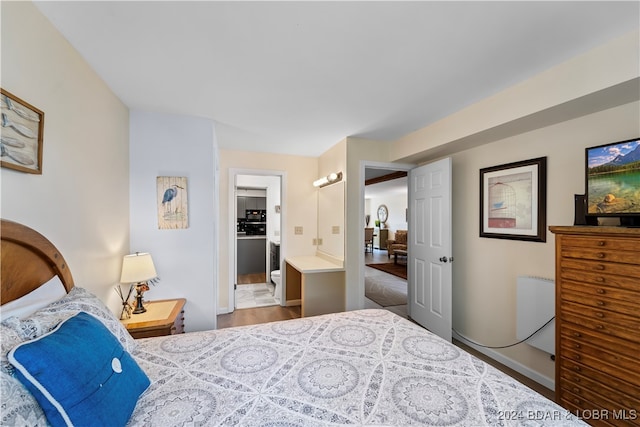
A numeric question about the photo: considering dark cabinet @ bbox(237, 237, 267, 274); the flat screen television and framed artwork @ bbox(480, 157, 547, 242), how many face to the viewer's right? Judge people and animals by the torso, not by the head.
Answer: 0

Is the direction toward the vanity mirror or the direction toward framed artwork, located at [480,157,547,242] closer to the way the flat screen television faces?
the vanity mirror

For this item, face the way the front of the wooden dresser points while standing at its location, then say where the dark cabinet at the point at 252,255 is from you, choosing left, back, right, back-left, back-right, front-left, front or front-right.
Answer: front-right

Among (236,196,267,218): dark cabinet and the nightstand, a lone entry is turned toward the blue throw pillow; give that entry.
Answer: the dark cabinet

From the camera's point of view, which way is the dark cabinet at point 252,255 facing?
toward the camera

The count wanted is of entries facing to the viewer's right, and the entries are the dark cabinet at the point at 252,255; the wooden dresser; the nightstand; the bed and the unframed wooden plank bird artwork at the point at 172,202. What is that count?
2

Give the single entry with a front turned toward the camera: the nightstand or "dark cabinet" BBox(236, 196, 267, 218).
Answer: the dark cabinet

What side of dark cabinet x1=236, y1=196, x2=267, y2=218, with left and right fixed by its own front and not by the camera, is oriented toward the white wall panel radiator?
front

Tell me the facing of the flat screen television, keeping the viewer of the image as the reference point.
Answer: facing the viewer and to the left of the viewer

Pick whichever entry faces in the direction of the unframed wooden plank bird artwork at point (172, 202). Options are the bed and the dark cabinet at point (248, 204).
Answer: the dark cabinet

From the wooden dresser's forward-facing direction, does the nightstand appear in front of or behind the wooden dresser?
in front

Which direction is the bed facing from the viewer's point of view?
to the viewer's right

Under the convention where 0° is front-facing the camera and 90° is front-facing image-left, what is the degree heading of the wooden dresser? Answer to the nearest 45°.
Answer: approximately 45°

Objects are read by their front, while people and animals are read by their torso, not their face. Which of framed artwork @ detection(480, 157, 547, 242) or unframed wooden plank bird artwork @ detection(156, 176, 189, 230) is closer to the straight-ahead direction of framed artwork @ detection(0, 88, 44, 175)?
the framed artwork

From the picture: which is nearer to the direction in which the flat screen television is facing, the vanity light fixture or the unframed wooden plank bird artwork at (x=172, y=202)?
the unframed wooden plank bird artwork

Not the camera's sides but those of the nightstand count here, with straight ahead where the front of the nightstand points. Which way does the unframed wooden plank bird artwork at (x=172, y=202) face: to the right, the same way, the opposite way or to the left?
to the right

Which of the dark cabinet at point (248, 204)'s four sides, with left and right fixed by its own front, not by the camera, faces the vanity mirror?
front

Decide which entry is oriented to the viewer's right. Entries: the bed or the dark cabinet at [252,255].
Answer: the bed
